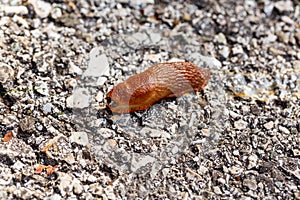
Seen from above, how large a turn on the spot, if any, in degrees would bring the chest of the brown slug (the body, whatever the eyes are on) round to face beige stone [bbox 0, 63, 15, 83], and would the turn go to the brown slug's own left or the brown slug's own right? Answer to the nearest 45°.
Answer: approximately 45° to the brown slug's own right

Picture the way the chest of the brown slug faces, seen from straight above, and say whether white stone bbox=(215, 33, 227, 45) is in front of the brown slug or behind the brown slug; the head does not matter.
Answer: behind

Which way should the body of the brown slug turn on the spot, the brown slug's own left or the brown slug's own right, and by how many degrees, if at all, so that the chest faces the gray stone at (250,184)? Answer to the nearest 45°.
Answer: approximately 90° to the brown slug's own left

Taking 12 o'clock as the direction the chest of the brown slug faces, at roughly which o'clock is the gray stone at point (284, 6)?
The gray stone is roughly at 6 o'clock from the brown slug.

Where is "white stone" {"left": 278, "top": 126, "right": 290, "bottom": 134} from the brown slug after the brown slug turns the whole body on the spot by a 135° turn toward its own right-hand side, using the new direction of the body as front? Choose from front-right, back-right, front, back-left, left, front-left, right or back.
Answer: right

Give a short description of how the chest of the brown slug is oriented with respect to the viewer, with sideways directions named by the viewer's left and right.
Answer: facing the viewer and to the left of the viewer

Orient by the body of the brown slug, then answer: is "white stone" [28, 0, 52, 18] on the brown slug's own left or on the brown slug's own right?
on the brown slug's own right

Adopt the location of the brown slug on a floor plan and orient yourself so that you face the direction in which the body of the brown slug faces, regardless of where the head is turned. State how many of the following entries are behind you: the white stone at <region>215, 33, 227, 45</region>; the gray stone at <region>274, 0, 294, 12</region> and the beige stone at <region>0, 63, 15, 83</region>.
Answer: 2

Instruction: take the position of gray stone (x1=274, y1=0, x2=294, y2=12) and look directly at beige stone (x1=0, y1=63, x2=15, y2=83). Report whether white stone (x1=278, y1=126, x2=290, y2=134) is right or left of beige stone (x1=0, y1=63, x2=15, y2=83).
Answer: left
